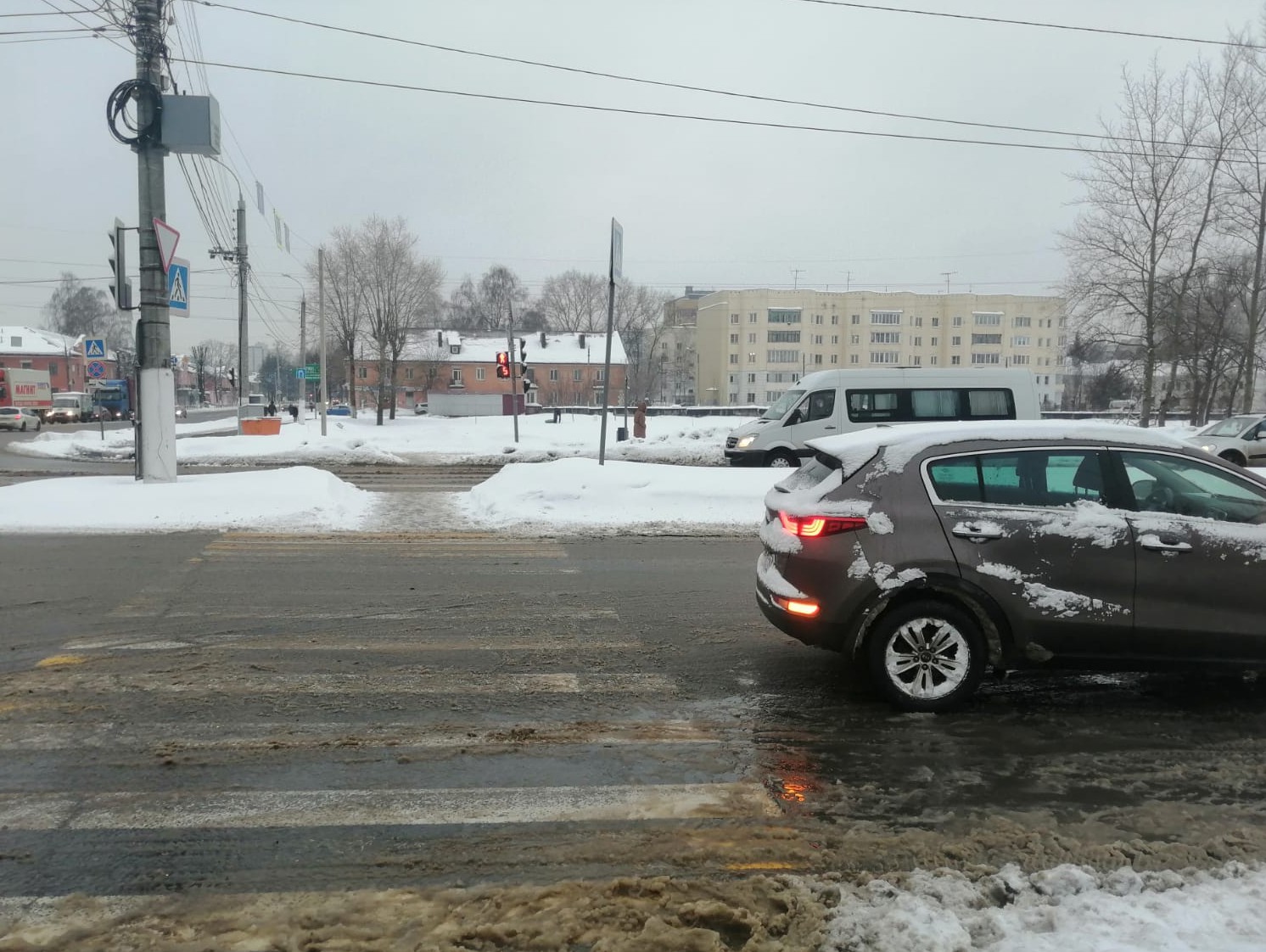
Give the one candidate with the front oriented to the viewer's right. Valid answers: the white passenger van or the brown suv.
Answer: the brown suv

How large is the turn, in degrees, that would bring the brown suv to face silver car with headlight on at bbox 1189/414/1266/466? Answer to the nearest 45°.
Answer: approximately 90° to its left

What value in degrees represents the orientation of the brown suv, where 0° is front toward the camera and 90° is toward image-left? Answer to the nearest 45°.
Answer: approximately 270°

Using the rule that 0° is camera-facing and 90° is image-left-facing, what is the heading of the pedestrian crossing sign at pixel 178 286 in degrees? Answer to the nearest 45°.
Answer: approximately 315°

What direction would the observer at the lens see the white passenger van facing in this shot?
facing to the left of the viewer

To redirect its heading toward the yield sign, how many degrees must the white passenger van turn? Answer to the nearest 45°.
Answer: approximately 45° to its left

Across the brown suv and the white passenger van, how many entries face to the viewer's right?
1

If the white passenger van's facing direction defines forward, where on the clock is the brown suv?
The brown suv is roughly at 9 o'clock from the white passenger van.

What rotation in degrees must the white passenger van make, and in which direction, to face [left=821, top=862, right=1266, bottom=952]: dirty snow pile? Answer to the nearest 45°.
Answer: approximately 90° to its left

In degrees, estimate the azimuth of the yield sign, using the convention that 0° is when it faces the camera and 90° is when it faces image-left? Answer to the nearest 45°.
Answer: approximately 315°
